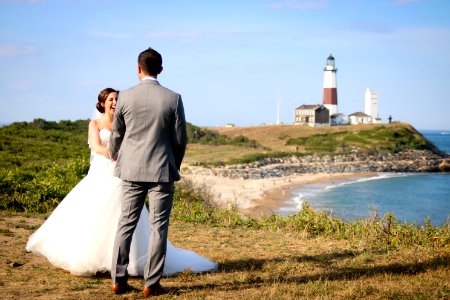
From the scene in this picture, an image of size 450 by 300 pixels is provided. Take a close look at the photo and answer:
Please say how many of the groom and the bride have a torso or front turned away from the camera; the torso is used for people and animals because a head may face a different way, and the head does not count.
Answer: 1

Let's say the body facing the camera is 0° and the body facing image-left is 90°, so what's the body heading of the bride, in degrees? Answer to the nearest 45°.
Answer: approximately 315°

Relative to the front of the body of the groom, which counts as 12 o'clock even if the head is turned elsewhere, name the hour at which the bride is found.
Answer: The bride is roughly at 11 o'clock from the groom.

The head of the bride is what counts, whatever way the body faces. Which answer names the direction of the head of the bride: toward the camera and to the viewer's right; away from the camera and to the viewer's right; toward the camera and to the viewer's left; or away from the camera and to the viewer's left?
toward the camera and to the viewer's right

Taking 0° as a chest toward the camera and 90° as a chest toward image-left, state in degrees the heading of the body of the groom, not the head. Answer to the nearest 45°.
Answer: approximately 180°

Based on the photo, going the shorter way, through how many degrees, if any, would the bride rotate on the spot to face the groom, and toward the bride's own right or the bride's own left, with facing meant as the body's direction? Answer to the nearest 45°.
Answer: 0° — they already face them

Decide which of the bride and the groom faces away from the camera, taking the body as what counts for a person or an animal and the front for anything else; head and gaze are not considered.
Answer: the groom
